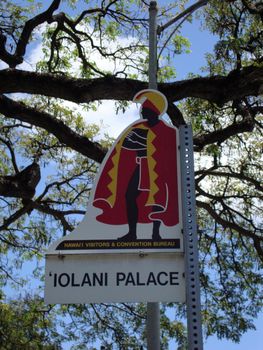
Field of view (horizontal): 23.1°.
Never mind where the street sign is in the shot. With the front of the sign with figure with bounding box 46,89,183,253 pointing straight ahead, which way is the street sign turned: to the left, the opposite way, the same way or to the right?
the same way

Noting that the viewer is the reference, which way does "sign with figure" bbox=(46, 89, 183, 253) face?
facing the viewer

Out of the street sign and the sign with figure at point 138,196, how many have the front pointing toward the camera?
2
